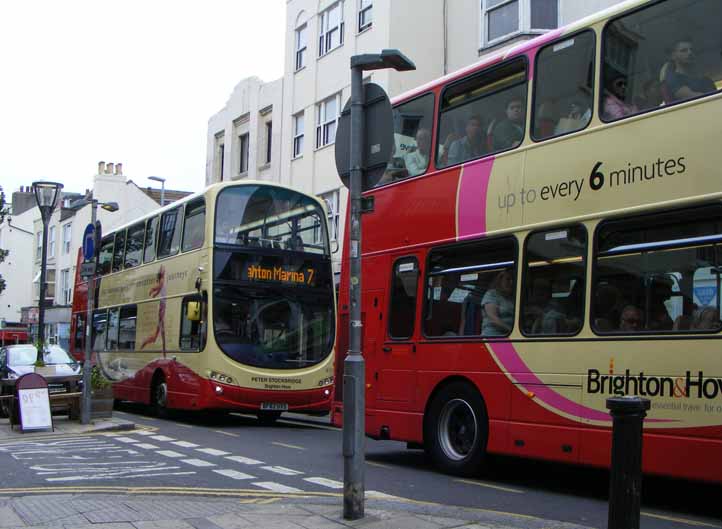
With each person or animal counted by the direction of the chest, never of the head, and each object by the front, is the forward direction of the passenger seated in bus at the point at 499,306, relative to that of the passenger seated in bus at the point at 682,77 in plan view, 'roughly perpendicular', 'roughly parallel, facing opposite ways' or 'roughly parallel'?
roughly parallel

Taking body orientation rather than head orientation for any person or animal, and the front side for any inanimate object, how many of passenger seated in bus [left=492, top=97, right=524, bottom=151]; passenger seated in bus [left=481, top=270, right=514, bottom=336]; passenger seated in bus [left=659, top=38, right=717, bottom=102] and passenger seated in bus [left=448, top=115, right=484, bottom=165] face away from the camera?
0

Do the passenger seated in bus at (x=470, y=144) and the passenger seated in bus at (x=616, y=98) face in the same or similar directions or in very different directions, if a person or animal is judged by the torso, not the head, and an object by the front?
same or similar directions

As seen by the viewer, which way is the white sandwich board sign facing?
toward the camera

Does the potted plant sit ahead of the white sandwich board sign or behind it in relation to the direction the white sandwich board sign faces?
behind

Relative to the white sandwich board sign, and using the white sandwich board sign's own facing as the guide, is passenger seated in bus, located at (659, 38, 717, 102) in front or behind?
in front

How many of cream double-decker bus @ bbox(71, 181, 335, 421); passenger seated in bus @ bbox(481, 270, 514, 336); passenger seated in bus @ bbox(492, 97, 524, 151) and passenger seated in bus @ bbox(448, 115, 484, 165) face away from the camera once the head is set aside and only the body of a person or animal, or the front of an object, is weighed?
0
